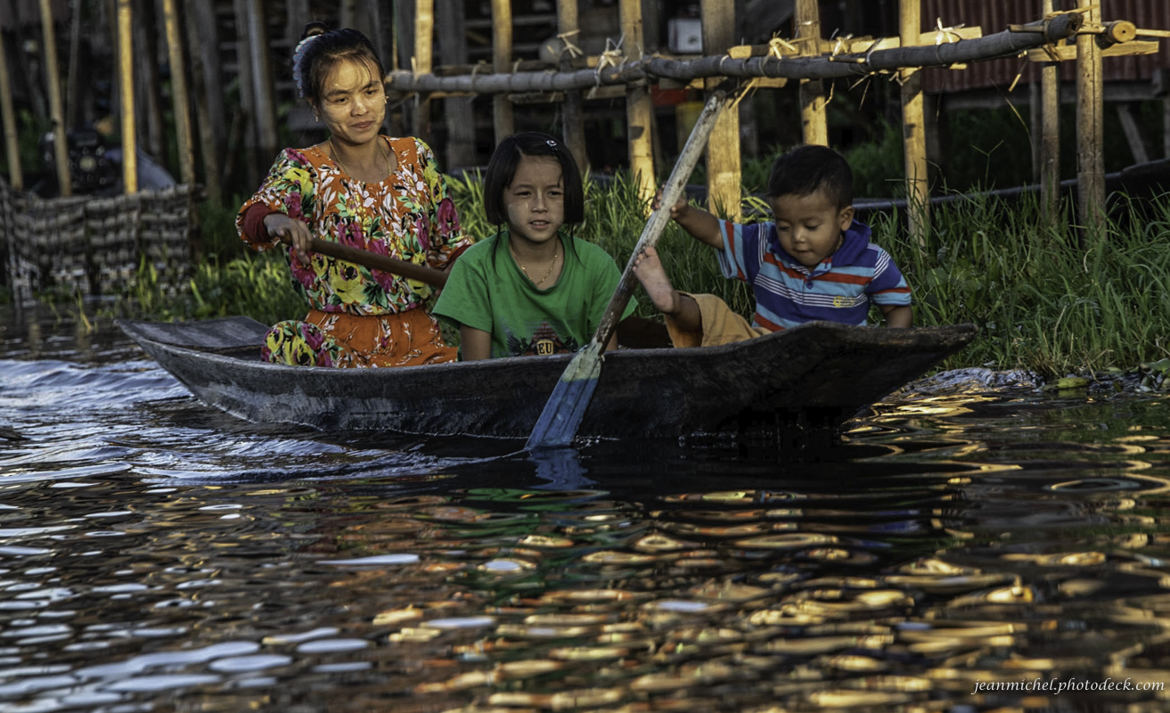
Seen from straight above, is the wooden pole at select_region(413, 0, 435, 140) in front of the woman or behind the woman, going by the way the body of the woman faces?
behind

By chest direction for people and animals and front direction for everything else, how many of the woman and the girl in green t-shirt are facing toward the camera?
2

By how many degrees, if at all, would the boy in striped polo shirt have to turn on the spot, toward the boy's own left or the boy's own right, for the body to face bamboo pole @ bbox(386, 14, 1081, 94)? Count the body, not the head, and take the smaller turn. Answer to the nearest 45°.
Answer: approximately 135° to the boy's own right

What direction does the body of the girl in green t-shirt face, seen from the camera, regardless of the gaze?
toward the camera

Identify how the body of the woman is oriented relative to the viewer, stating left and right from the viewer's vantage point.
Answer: facing the viewer

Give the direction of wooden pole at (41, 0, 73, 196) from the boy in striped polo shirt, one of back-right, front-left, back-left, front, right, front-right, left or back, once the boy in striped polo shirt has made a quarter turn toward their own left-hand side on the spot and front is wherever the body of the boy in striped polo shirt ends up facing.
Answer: back

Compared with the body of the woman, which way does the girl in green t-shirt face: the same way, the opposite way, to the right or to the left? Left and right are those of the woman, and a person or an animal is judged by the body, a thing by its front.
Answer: the same way

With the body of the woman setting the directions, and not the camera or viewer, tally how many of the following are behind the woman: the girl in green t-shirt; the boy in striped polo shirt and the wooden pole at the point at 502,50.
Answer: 1

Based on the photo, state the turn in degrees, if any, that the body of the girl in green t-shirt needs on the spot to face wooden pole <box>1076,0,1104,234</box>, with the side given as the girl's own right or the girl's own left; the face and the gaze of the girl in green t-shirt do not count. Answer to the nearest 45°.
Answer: approximately 90° to the girl's own left

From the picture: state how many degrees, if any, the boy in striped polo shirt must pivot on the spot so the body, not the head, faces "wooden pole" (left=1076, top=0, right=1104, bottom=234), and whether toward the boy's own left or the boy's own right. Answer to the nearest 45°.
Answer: approximately 180°

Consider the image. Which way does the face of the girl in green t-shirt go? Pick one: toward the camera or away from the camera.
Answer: toward the camera

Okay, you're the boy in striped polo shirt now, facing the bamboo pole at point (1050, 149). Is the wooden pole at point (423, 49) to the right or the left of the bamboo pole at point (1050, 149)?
left

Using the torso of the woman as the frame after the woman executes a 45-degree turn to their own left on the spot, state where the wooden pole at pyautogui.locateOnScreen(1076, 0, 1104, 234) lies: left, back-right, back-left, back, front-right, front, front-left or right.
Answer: front-left

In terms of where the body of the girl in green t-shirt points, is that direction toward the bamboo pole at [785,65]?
no

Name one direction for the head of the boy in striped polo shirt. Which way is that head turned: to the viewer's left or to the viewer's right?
to the viewer's left

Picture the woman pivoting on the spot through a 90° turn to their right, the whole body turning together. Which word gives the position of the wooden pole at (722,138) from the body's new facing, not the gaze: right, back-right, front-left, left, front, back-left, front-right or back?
back-right
